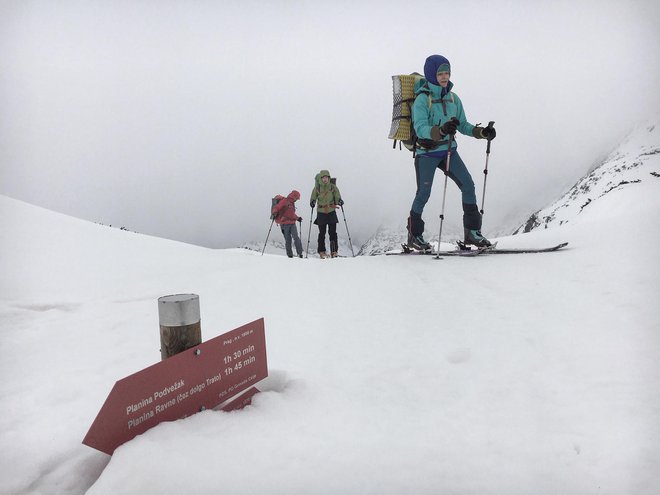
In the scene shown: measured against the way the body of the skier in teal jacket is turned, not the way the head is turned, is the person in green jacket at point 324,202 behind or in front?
behind

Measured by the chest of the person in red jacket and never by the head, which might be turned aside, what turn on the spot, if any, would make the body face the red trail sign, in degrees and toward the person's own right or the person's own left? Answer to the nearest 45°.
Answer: approximately 45° to the person's own right

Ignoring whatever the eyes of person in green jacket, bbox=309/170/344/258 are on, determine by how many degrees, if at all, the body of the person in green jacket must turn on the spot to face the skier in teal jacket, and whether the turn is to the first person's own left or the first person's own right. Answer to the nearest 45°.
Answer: approximately 45° to the first person's own left

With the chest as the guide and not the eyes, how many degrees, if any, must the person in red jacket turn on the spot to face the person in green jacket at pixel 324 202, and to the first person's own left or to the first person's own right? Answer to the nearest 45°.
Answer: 0° — they already face them

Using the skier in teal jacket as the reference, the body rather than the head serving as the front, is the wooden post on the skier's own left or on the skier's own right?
on the skier's own right

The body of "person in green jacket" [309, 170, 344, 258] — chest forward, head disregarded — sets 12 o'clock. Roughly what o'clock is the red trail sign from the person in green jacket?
The red trail sign is roughly at 12 o'clock from the person in green jacket.

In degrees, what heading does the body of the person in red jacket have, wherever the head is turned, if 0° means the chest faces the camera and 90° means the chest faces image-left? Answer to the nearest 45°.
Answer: approximately 315°

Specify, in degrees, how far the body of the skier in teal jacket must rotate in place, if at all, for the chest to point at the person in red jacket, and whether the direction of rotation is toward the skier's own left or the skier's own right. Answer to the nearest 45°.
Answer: approximately 180°

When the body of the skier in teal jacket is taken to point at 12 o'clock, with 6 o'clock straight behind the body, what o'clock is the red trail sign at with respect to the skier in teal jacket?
The red trail sign is roughly at 2 o'clock from the skier in teal jacket.

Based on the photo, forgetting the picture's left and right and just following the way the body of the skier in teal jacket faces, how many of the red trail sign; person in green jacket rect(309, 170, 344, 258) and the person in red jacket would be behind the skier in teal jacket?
2
